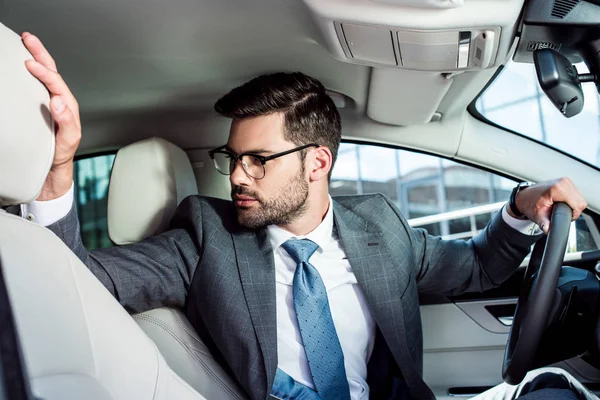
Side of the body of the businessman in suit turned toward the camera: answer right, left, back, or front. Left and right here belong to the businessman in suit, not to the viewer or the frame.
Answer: front

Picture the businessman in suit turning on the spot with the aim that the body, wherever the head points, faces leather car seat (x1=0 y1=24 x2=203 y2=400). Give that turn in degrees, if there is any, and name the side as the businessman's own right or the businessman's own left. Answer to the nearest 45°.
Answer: approximately 45° to the businessman's own right
